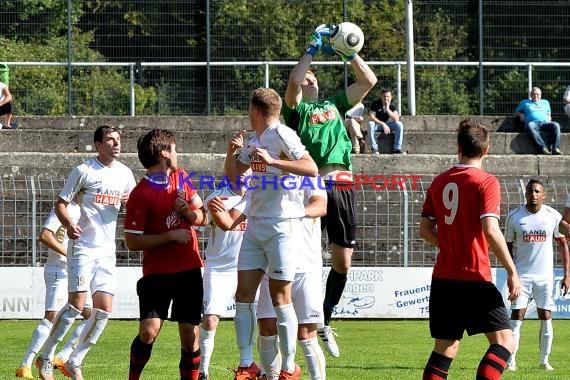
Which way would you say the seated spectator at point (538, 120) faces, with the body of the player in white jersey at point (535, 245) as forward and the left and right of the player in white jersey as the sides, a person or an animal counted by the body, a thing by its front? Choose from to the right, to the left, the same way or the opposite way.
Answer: the same way

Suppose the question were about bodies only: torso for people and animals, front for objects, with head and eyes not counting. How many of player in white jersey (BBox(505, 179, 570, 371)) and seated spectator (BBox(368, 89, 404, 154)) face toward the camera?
2

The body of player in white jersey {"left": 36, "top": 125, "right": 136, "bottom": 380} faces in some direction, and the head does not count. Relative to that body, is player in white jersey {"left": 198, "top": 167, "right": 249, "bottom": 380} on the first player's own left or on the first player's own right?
on the first player's own left

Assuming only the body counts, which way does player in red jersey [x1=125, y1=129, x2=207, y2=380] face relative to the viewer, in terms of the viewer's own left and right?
facing the viewer and to the right of the viewer

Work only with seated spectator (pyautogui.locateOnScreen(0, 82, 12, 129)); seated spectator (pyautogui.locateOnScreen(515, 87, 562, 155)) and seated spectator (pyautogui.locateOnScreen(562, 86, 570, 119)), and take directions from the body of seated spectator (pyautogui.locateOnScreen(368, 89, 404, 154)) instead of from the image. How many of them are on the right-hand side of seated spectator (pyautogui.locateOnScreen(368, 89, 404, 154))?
1

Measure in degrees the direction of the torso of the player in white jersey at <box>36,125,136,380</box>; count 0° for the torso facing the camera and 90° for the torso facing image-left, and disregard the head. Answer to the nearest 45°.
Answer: approximately 315°

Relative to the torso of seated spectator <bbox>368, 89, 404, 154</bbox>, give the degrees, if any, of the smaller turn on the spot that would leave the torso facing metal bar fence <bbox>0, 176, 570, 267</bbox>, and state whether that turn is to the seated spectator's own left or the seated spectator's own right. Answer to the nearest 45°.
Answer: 0° — they already face it

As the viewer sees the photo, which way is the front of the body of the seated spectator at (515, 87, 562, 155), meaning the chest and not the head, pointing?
toward the camera

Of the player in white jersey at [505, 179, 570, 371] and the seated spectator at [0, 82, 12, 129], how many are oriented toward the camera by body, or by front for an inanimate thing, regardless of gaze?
2

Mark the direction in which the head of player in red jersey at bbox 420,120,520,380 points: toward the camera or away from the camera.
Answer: away from the camera

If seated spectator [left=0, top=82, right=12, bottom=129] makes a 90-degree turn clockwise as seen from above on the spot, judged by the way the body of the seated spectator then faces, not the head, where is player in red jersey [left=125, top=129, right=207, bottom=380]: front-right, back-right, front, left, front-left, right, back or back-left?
left

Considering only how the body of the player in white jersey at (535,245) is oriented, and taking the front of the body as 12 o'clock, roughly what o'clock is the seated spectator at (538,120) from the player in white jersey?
The seated spectator is roughly at 6 o'clock from the player in white jersey.

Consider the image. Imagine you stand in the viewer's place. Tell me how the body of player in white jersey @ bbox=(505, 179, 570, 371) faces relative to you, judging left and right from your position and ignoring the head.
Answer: facing the viewer

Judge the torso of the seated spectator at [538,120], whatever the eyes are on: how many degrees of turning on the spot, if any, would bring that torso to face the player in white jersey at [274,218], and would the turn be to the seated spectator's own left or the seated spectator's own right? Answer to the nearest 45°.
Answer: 0° — they already face them

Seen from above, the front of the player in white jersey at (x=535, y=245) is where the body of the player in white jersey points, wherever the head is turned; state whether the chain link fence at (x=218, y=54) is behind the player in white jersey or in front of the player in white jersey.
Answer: behind
